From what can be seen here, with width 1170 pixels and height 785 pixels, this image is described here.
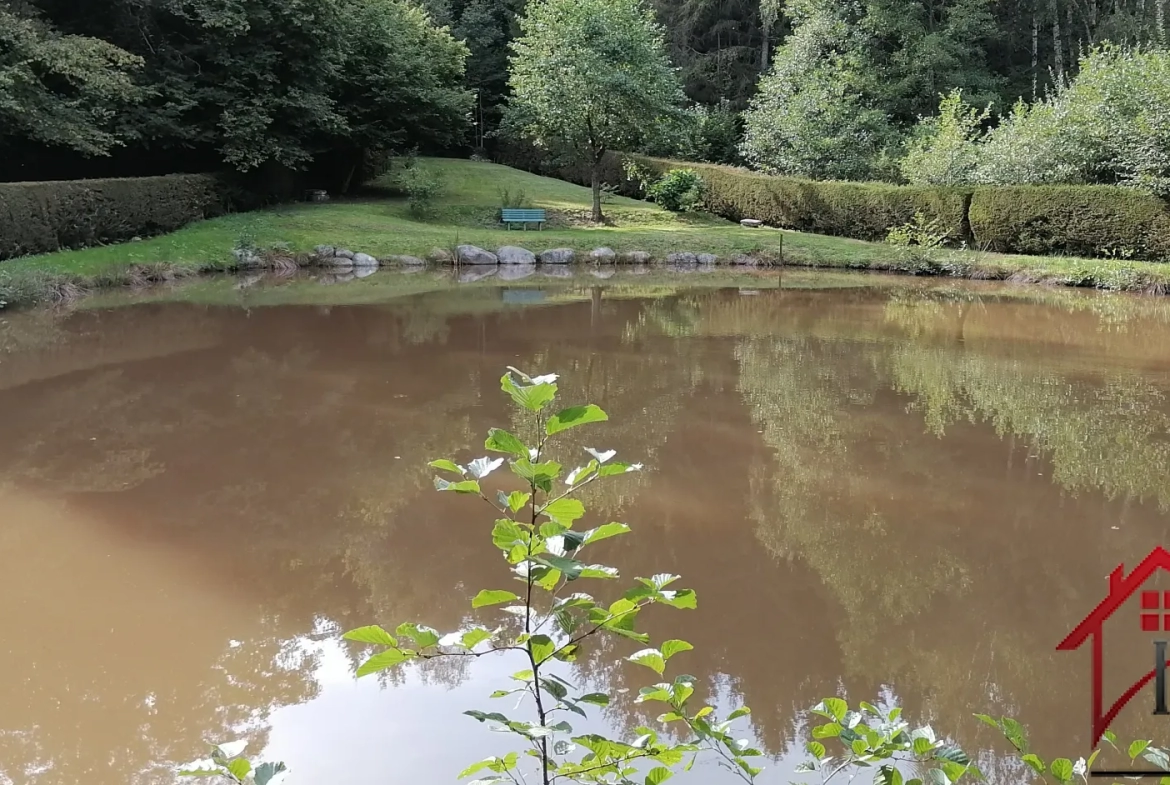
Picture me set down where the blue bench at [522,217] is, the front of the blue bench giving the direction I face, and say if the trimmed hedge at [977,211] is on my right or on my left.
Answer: on my left

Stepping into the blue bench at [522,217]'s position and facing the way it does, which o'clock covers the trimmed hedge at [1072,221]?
The trimmed hedge is roughly at 10 o'clock from the blue bench.

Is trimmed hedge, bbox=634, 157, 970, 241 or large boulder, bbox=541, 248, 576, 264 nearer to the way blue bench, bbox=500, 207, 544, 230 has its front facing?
the large boulder

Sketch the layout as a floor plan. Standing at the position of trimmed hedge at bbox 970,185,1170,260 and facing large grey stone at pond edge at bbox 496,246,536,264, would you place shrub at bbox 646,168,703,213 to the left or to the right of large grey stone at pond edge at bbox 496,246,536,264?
right

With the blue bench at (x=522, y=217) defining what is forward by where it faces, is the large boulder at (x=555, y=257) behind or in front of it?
in front

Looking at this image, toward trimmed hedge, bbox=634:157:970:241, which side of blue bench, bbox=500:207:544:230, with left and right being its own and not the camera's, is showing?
left

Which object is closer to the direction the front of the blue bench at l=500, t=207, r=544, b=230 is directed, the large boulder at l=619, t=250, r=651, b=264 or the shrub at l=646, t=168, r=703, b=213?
the large boulder

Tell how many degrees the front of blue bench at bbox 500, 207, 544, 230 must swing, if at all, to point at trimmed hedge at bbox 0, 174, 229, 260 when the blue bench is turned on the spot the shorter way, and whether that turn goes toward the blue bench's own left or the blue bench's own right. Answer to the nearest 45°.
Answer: approximately 45° to the blue bench's own right

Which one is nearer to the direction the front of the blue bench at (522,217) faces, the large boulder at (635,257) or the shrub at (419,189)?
the large boulder

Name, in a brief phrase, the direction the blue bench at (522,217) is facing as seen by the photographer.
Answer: facing the viewer

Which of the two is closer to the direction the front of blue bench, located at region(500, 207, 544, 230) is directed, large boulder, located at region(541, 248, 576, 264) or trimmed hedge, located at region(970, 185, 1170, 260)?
the large boulder

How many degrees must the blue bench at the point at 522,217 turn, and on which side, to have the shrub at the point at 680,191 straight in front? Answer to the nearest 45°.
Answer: approximately 135° to its left

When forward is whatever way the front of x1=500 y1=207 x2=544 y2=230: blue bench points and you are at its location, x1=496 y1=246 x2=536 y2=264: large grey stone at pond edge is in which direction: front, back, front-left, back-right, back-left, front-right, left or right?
front
